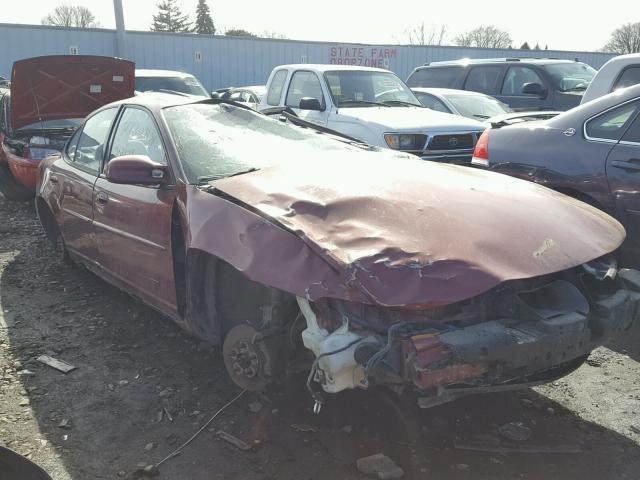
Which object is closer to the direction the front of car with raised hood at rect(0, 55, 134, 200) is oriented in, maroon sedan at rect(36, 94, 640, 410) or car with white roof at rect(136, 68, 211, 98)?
the maroon sedan

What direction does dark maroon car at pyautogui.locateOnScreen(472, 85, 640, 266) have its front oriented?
to the viewer's right

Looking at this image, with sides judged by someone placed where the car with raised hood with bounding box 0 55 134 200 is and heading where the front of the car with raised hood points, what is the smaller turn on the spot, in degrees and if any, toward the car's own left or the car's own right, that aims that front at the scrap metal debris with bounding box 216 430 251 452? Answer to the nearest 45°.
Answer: approximately 45° to the car's own right

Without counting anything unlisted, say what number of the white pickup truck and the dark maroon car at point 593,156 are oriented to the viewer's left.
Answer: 0

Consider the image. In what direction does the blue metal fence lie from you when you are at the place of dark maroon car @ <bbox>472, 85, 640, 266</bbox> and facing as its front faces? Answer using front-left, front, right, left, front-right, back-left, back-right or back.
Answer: back-left

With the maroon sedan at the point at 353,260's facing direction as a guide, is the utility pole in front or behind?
behind

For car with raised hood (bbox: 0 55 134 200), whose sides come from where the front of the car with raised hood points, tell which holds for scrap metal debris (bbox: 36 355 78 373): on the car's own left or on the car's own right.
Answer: on the car's own right

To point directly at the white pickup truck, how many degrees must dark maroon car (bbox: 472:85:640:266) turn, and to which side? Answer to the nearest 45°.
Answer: approximately 135° to its left

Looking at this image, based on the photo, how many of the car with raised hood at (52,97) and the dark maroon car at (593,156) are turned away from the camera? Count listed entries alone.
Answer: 0

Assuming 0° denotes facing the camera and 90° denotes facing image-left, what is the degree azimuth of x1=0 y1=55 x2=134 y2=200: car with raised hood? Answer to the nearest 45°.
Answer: approximately 315°

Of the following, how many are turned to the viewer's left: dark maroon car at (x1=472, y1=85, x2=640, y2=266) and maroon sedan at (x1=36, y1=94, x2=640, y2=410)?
0

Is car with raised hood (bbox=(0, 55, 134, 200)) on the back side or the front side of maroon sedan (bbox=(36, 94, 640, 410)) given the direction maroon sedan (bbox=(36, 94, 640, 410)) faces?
on the back side

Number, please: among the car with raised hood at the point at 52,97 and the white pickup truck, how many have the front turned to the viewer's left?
0
